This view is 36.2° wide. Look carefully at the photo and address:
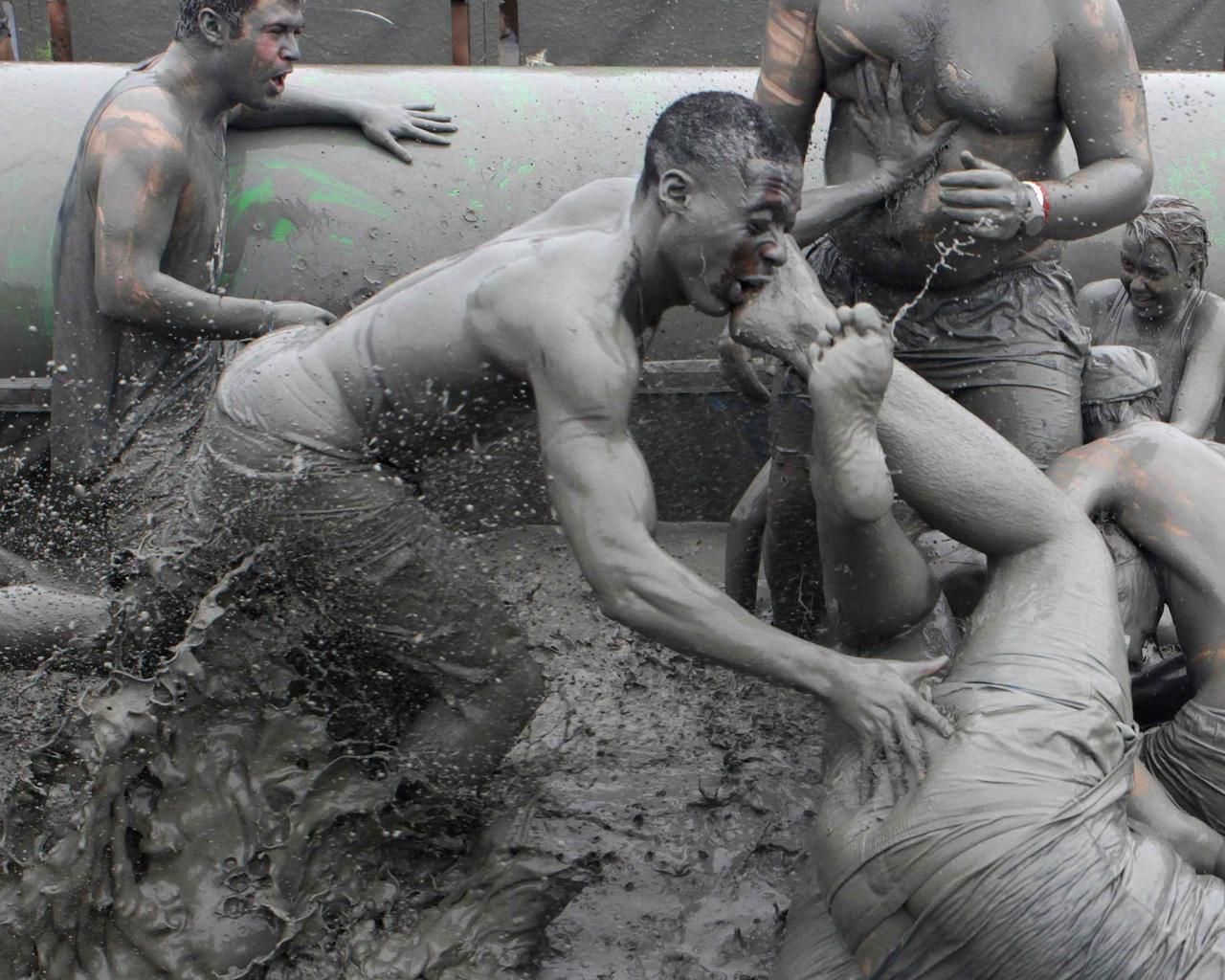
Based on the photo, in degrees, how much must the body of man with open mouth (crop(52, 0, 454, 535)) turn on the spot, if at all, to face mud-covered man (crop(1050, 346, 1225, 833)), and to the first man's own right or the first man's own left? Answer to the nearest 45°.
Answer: approximately 45° to the first man's own right

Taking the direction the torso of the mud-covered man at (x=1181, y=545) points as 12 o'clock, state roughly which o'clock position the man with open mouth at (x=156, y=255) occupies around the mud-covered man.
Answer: The man with open mouth is roughly at 11 o'clock from the mud-covered man.

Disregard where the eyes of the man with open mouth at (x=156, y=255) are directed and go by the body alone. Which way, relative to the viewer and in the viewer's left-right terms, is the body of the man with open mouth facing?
facing to the right of the viewer

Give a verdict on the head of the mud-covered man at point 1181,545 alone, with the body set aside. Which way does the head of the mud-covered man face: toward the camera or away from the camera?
away from the camera

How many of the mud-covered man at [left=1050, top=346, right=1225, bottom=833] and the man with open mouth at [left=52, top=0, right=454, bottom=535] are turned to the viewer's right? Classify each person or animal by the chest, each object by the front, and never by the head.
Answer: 1

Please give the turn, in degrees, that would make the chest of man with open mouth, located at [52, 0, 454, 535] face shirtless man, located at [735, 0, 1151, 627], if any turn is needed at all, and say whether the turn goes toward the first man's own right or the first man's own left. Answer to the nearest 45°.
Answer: approximately 45° to the first man's own right
